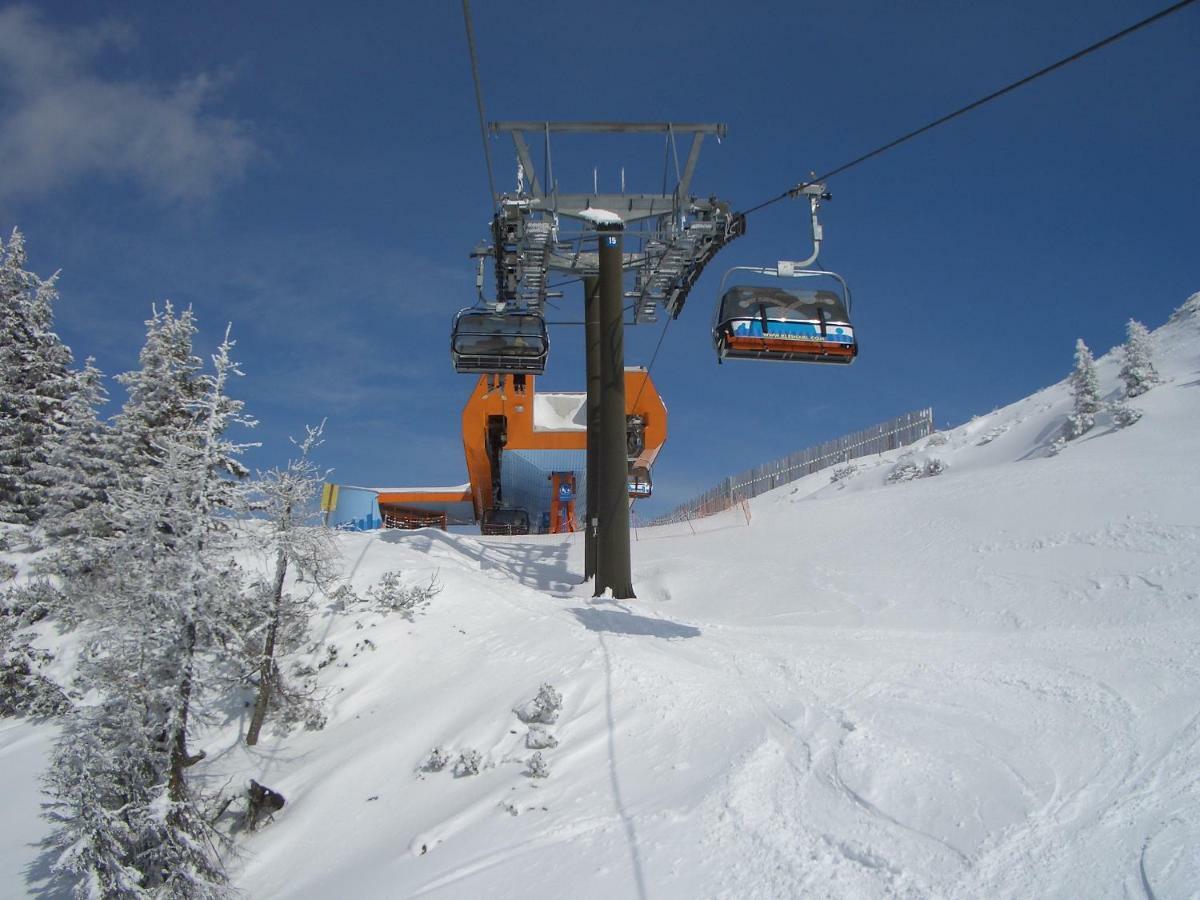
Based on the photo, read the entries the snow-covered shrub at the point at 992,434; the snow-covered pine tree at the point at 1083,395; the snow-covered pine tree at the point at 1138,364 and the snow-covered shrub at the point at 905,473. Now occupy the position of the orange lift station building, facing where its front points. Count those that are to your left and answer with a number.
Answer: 4

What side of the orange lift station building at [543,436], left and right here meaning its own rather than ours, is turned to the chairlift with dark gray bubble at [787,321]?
front

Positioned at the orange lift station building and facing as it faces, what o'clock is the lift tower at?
The lift tower is roughly at 12 o'clock from the orange lift station building.

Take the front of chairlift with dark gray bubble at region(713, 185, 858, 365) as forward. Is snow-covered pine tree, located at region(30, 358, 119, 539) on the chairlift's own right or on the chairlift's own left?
on the chairlift's own right

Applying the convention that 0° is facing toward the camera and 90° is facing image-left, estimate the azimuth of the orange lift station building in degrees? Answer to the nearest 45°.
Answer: approximately 0°

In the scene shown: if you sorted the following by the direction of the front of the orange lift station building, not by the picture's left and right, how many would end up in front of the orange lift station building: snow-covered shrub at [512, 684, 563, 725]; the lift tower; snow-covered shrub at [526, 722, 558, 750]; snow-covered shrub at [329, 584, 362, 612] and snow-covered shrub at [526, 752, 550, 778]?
5

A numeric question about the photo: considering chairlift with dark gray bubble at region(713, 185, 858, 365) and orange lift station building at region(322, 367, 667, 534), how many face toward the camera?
2

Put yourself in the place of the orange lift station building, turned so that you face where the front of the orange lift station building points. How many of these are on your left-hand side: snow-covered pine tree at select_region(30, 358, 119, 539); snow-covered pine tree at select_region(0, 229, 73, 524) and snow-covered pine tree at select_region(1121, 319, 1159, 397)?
1

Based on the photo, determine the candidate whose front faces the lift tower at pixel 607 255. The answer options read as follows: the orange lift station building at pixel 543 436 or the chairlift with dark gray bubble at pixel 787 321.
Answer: the orange lift station building

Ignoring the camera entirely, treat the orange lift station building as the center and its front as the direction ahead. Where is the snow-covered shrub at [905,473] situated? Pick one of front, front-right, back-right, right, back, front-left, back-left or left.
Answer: left

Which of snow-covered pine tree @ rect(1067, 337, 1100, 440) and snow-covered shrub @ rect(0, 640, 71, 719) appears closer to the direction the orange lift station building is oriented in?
the snow-covered shrub

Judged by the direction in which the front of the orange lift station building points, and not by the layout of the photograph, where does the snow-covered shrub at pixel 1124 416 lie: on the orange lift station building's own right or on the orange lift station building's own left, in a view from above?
on the orange lift station building's own left

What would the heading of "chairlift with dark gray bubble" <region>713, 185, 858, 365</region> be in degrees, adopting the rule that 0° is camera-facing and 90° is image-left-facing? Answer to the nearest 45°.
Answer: approximately 0°

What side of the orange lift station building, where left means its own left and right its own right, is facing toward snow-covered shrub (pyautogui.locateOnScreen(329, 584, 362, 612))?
front
